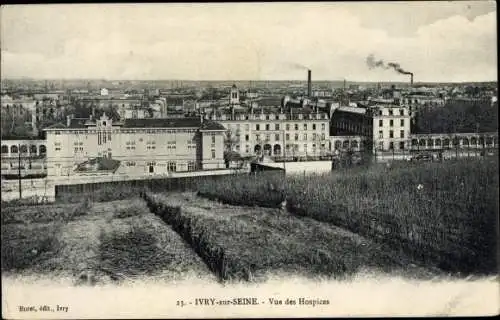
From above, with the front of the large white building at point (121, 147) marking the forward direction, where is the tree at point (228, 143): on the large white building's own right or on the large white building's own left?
on the large white building's own left

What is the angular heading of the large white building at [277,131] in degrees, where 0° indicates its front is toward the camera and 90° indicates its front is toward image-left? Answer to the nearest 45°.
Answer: approximately 0°

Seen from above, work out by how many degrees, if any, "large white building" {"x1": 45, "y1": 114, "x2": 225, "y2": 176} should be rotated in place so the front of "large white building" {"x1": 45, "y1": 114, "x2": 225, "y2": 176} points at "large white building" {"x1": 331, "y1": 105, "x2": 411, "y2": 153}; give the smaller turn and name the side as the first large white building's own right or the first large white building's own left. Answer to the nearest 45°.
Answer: approximately 90° to the first large white building's own left

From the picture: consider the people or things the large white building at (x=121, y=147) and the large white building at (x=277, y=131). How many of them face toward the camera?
2

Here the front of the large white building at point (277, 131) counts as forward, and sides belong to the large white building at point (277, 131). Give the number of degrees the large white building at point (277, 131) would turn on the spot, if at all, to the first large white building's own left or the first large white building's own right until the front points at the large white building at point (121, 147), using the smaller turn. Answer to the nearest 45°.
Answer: approximately 90° to the first large white building's own right

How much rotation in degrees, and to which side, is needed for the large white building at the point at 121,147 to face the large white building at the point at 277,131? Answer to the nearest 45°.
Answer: approximately 90° to its left

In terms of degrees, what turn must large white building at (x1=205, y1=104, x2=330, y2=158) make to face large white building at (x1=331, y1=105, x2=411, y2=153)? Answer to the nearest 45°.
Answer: approximately 90° to its left
